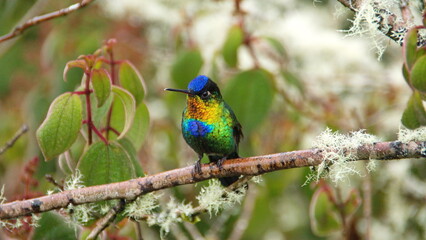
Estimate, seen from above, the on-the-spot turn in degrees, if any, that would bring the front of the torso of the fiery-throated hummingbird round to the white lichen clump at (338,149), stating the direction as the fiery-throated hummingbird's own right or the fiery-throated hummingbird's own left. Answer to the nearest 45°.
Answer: approximately 90° to the fiery-throated hummingbird's own left

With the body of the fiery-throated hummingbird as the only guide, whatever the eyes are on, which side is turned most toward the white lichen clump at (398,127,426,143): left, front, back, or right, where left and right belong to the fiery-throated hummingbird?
left

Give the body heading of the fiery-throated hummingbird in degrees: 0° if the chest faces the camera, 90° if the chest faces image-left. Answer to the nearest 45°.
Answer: approximately 45°

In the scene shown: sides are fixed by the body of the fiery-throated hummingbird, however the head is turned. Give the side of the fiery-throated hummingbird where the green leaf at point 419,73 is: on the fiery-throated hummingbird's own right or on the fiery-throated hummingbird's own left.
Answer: on the fiery-throated hummingbird's own left

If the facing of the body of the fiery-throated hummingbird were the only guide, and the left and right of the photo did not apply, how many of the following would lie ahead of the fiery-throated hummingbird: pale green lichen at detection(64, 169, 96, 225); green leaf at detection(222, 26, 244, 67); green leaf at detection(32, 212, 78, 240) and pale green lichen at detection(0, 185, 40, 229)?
3

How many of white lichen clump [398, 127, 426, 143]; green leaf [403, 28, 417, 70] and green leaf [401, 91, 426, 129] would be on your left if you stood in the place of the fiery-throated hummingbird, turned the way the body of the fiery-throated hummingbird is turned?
3

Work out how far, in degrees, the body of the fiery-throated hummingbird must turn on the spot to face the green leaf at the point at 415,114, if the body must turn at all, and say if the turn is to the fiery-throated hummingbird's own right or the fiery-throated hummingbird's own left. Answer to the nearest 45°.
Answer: approximately 90° to the fiery-throated hummingbird's own left

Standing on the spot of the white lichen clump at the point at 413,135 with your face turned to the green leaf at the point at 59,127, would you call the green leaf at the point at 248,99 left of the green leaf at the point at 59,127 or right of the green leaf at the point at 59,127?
right

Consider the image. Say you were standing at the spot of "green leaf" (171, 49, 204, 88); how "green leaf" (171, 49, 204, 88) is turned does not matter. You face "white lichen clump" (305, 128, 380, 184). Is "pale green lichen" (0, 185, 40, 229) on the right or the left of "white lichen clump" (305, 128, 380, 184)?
right
